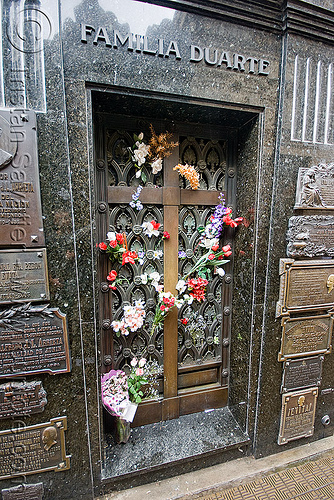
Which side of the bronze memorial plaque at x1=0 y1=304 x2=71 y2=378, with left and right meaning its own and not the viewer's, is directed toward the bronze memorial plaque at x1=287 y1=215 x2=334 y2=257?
left

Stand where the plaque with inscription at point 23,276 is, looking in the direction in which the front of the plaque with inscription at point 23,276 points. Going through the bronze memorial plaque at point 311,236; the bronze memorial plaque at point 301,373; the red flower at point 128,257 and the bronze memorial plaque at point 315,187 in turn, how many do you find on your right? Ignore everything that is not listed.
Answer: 0

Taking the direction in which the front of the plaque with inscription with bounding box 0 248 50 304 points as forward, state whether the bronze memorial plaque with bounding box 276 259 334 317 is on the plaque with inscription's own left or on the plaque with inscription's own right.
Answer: on the plaque with inscription's own left

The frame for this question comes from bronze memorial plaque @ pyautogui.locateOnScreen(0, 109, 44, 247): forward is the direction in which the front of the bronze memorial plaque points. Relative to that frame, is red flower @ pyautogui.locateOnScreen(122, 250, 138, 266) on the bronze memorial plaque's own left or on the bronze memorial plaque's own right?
on the bronze memorial plaque's own left

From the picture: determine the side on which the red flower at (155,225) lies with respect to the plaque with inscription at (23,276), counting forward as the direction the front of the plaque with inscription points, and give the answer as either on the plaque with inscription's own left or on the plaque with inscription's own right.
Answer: on the plaque with inscription's own left

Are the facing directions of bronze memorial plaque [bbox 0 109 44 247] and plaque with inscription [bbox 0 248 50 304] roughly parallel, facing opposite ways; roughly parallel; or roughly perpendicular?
roughly parallel

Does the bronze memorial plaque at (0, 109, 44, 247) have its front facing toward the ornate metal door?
no

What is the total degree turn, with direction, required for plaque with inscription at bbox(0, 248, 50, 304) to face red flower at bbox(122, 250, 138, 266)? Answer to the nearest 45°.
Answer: approximately 90° to its left

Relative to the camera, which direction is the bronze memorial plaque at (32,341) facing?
toward the camera

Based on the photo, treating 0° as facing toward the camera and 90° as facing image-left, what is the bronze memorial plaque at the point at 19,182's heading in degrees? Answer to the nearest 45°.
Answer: approximately 0°

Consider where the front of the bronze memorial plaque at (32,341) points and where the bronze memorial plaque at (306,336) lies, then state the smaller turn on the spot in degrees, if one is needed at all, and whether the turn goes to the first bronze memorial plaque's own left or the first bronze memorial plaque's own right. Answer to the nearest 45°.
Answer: approximately 90° to the first bronze memorial plaque's own left

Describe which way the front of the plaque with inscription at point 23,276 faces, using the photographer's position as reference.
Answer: facing the viewer

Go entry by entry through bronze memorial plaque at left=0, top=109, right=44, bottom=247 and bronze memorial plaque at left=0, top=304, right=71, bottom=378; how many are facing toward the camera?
2

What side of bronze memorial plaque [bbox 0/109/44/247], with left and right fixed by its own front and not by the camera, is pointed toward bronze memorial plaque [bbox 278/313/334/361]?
left

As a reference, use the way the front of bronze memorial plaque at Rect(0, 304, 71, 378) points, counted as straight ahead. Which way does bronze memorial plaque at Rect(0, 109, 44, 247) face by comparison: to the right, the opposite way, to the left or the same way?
the same way
